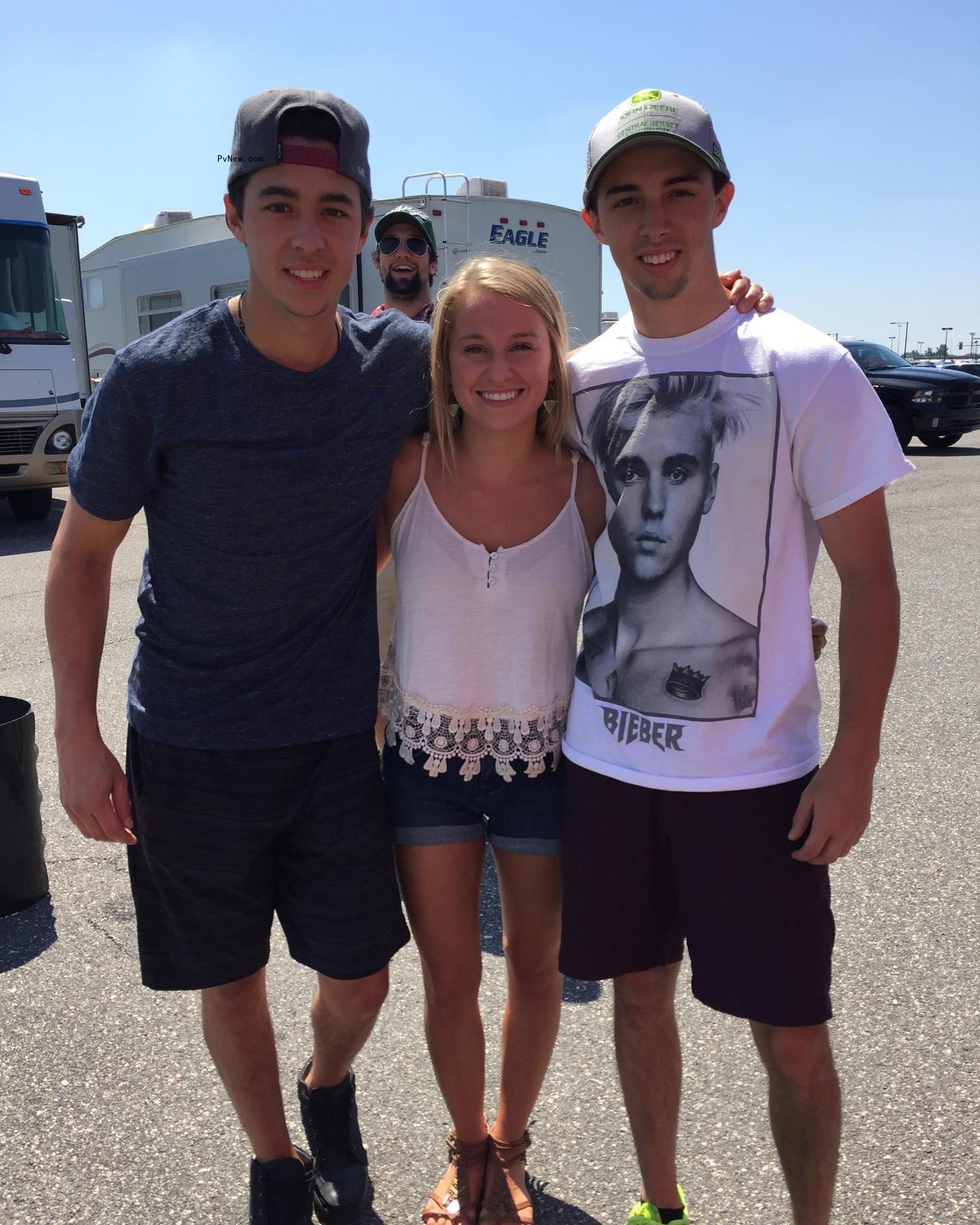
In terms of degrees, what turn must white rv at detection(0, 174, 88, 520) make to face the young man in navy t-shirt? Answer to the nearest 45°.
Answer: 0° — it already faces them

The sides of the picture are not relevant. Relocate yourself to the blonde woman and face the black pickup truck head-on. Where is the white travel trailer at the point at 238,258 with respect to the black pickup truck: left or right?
left

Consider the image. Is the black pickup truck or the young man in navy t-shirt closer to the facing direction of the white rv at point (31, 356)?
the young man in navy t-shirt

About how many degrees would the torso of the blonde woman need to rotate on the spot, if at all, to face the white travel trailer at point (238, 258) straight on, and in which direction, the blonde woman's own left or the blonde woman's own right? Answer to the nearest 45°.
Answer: approximately 180°

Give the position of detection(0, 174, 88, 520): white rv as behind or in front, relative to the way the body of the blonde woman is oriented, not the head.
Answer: behind

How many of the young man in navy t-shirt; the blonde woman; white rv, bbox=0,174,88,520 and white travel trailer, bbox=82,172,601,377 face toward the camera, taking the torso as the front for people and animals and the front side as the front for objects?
3

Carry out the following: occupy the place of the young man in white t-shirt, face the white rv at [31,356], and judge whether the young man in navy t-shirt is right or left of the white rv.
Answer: left

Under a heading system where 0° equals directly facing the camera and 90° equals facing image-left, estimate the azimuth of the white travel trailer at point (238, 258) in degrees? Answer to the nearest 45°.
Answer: approximately 135°

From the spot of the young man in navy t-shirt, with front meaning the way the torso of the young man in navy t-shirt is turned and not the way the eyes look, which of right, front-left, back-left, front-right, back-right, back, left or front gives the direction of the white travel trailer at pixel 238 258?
back

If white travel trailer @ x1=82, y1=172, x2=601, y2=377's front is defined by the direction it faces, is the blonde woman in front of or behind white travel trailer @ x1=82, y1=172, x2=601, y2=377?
behind

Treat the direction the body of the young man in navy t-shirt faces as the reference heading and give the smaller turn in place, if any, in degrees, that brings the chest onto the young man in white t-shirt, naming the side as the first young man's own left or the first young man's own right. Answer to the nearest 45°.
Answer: approximately 90° to the first young man's own left
